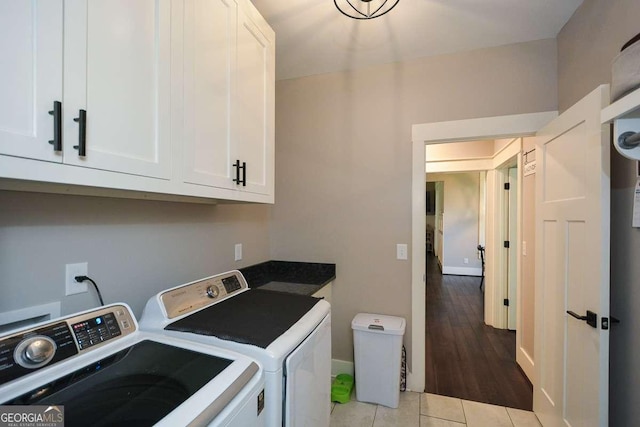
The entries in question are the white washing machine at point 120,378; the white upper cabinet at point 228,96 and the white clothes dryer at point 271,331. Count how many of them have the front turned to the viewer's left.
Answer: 0

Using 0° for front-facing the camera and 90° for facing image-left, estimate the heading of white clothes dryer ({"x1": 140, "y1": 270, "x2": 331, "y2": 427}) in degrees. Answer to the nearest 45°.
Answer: approximately 315°

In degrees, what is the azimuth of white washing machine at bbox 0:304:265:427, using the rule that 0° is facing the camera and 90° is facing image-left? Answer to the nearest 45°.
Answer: approximately 315°

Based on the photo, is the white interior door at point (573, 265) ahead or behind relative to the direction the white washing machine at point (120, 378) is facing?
ahead

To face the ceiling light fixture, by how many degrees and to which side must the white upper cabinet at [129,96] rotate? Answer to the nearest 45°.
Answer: approximately 45° to its left

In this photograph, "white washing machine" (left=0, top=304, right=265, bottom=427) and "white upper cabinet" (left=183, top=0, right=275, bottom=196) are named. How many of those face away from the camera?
0

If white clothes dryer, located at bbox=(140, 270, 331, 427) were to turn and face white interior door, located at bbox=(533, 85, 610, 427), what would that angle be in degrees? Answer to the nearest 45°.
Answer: approximately 45° to its left

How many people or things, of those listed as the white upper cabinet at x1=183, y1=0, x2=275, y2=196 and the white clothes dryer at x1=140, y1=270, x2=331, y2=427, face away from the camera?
0

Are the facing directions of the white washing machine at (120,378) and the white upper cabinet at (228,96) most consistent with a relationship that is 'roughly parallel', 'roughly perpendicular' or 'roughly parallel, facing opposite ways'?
roughly parallel

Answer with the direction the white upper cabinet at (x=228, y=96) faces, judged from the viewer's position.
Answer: facing the viewer and to the right of the viewer

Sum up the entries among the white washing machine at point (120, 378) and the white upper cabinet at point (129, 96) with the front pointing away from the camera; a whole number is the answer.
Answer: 0

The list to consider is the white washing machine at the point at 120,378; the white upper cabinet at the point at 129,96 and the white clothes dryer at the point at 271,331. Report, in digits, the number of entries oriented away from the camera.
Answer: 0
